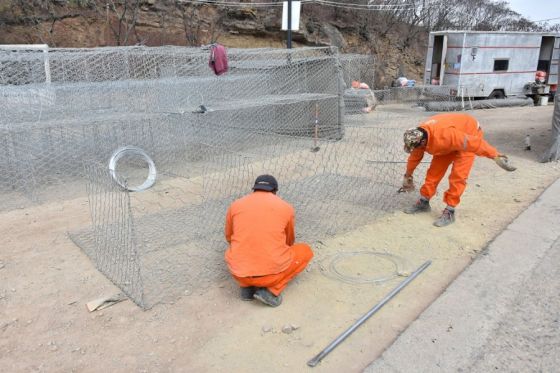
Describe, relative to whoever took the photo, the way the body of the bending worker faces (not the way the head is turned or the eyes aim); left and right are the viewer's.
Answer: facing the viewer and to the left of the viewer

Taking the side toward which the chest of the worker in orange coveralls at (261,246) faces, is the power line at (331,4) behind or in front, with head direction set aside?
in front

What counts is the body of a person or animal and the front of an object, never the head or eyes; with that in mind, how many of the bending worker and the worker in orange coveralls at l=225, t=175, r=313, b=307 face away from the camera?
1

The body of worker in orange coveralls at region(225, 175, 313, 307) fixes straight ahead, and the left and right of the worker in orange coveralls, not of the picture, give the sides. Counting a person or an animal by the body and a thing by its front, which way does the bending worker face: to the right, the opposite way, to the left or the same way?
to the left

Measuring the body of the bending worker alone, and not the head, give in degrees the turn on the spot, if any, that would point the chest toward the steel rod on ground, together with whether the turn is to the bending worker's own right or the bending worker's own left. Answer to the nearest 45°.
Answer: approximately 45° to the bending worker's own left

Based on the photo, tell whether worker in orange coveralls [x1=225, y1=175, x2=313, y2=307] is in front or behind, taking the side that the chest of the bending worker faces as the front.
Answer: in front

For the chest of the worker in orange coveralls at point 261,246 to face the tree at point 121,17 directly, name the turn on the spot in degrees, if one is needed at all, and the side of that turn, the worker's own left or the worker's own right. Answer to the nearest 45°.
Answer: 0° — they already face it

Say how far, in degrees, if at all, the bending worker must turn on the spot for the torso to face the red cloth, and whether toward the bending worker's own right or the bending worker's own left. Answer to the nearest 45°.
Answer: approximately 90° to the bending worker's own right

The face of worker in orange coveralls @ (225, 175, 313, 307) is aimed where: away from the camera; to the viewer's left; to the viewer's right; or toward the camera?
away from the camera

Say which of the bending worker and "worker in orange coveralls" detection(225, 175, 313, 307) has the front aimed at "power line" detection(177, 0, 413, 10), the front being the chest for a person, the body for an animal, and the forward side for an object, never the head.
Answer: the worker in orange coveralls

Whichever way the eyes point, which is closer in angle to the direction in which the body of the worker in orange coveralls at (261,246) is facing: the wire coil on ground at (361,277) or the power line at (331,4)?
the power line

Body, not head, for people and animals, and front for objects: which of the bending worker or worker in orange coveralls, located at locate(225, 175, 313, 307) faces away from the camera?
the worker in orange coveralls

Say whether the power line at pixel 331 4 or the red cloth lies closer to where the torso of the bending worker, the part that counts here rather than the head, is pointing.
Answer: the red cloth

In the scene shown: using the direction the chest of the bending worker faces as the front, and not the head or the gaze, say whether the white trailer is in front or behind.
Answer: behind

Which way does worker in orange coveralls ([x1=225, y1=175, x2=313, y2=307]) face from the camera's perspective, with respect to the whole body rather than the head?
away from the camera
